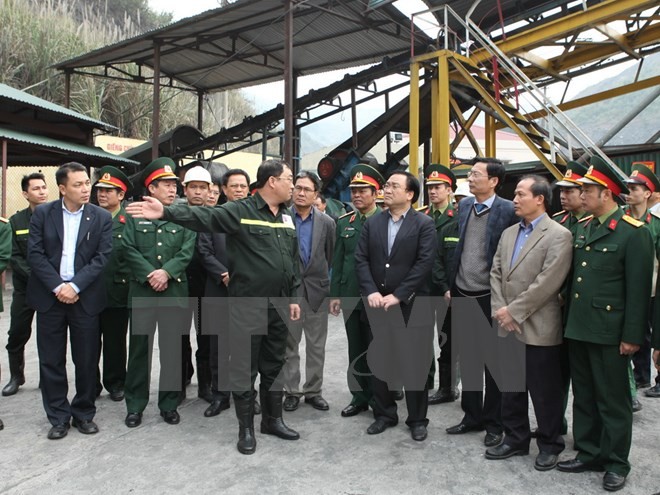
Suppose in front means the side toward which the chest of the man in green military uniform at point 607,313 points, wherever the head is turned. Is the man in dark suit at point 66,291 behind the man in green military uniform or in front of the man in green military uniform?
in front

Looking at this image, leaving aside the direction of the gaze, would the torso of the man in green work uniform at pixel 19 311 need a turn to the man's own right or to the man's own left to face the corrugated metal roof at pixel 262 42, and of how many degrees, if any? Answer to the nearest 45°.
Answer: approximately 135° to the man's own left

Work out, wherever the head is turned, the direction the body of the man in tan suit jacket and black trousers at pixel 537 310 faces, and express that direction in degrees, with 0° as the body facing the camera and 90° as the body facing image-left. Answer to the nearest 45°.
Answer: approximately 45°

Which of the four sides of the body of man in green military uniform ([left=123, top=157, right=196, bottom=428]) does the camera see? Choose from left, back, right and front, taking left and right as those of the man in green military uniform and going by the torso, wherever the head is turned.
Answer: front

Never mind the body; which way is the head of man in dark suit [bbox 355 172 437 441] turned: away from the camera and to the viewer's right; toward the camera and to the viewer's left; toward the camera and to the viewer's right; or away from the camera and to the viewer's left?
toward the camera and to the viewer's left

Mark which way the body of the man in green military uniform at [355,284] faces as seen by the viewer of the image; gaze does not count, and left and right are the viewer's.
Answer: facing the viewer and to the left of the viewer

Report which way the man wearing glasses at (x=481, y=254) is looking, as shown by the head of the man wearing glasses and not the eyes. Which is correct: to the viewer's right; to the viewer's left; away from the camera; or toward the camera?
to the viewer's left

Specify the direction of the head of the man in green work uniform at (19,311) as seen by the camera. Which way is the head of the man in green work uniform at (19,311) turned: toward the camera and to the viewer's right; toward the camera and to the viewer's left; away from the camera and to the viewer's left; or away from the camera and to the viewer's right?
toward the camera and to the viewer's right

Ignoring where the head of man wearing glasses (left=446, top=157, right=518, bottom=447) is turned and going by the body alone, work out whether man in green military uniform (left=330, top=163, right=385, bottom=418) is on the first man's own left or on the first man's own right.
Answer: on the first man's own right

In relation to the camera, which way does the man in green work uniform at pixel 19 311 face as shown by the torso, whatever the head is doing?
toward the camera

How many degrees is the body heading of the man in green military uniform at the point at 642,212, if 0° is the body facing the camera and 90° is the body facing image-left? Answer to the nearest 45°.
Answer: approximately 45°

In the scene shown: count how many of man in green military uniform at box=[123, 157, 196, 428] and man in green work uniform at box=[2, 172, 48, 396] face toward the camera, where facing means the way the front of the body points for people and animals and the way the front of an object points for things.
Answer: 2

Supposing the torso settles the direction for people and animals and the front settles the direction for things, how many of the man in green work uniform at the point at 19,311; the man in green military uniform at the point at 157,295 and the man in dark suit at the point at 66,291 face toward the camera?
3

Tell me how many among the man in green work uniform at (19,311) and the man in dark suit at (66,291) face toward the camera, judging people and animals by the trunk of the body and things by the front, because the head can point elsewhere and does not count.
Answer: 2
